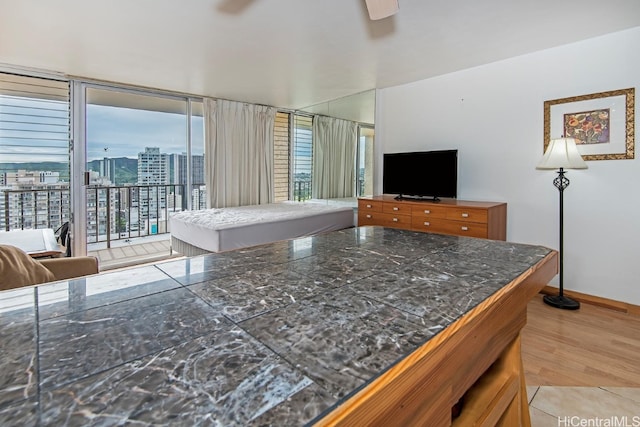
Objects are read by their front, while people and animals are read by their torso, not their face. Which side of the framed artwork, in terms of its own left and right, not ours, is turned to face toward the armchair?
front

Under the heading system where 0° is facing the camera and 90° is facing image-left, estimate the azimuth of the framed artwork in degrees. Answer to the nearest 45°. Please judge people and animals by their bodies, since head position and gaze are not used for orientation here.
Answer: approximately 45°

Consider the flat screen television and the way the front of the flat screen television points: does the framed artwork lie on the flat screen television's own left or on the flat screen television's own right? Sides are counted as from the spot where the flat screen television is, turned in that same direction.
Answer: on the flat screen television's own left

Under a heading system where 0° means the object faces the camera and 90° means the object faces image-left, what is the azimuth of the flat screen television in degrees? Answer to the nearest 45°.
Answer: approximately 45°

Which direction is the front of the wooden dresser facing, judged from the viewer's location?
facing the viewer and to the left of the viewer

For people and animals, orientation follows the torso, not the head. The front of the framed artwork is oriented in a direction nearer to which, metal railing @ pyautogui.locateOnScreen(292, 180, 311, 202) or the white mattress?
the white mattress

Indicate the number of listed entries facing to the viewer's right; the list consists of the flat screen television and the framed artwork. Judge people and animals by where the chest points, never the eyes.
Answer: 0

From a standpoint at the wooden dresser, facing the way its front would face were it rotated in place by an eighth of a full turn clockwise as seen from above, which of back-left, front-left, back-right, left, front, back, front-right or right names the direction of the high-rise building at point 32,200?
front

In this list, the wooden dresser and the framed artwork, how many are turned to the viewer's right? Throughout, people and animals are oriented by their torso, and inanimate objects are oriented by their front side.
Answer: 0

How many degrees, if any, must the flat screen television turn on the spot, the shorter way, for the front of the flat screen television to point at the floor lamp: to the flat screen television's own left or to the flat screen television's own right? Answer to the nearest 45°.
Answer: approximately 90° to the flat screen television's own left
